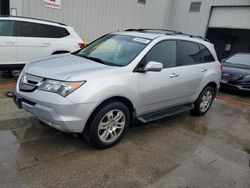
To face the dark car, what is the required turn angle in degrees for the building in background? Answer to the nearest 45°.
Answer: approximately 45° to its left

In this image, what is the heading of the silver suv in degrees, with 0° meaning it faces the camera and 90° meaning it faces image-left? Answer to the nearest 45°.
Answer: approximately 45°

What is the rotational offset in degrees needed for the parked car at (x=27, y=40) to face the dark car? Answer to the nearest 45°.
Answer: approximately 180°

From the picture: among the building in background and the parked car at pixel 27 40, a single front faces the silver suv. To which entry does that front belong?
the building in background

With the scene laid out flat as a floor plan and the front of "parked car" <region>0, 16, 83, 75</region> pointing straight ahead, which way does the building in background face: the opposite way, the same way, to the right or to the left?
to the left

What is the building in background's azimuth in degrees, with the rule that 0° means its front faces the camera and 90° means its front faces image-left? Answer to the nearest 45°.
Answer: approximately 0°

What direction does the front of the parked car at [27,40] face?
to the viewer's left

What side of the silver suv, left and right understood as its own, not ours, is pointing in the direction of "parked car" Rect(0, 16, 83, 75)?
right

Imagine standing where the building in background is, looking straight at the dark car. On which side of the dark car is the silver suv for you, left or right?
right

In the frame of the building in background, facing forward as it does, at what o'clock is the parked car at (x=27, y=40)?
The parked car is roughly at 1 o'clock from the building in background.

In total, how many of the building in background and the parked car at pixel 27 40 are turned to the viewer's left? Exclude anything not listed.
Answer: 1
